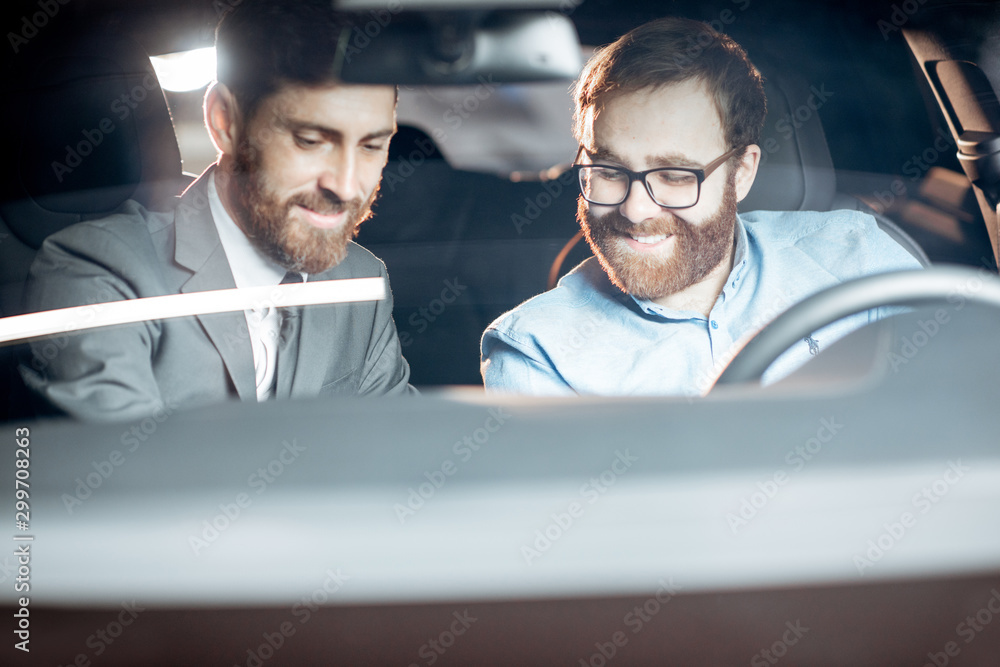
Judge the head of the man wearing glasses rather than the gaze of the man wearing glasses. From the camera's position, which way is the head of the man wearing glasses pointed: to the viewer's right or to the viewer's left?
to the viewer's left

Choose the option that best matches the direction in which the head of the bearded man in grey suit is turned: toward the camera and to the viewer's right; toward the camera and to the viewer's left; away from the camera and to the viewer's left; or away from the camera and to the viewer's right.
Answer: toward the camera and to the viewer's right

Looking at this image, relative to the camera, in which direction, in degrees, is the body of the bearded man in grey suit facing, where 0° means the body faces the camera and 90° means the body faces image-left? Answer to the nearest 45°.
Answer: approximately 315°
